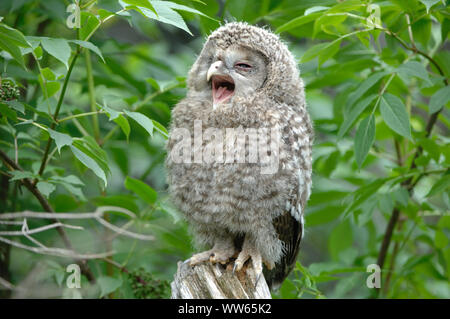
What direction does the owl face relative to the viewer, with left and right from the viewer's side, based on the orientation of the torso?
facing the viewer and to the left of the viewer
